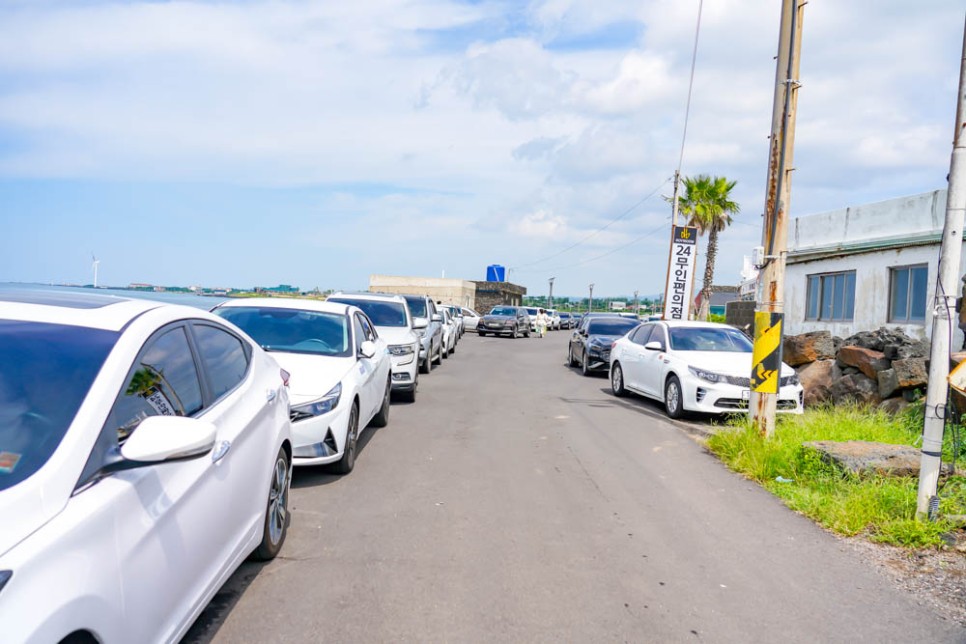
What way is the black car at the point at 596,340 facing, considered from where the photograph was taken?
facing the viewer and to the right of the viewer

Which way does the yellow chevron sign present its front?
toward the camera

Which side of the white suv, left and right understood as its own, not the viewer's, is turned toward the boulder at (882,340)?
left

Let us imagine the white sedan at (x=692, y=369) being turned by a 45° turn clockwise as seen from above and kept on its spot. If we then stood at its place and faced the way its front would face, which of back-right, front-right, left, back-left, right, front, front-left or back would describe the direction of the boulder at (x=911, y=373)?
left

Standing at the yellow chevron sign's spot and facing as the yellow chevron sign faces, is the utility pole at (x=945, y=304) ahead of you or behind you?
ahead

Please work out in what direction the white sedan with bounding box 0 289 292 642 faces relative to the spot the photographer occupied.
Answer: facing the viewer and to the left of the viewer

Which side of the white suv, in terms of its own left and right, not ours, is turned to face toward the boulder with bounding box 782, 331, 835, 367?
left

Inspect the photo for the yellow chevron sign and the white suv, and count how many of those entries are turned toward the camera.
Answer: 2

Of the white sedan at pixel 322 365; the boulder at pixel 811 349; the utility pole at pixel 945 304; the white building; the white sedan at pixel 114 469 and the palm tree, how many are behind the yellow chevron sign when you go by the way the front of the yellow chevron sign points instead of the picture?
3

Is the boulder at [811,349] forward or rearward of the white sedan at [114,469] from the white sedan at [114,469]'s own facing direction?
rearward

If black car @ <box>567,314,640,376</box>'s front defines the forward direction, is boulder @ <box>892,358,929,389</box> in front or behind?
in front

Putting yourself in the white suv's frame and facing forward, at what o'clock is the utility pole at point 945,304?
The utility pole is roughly at 11 o'clock from the white suv.

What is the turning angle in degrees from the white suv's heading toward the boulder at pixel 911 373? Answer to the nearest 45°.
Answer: approximately 45° to its left
